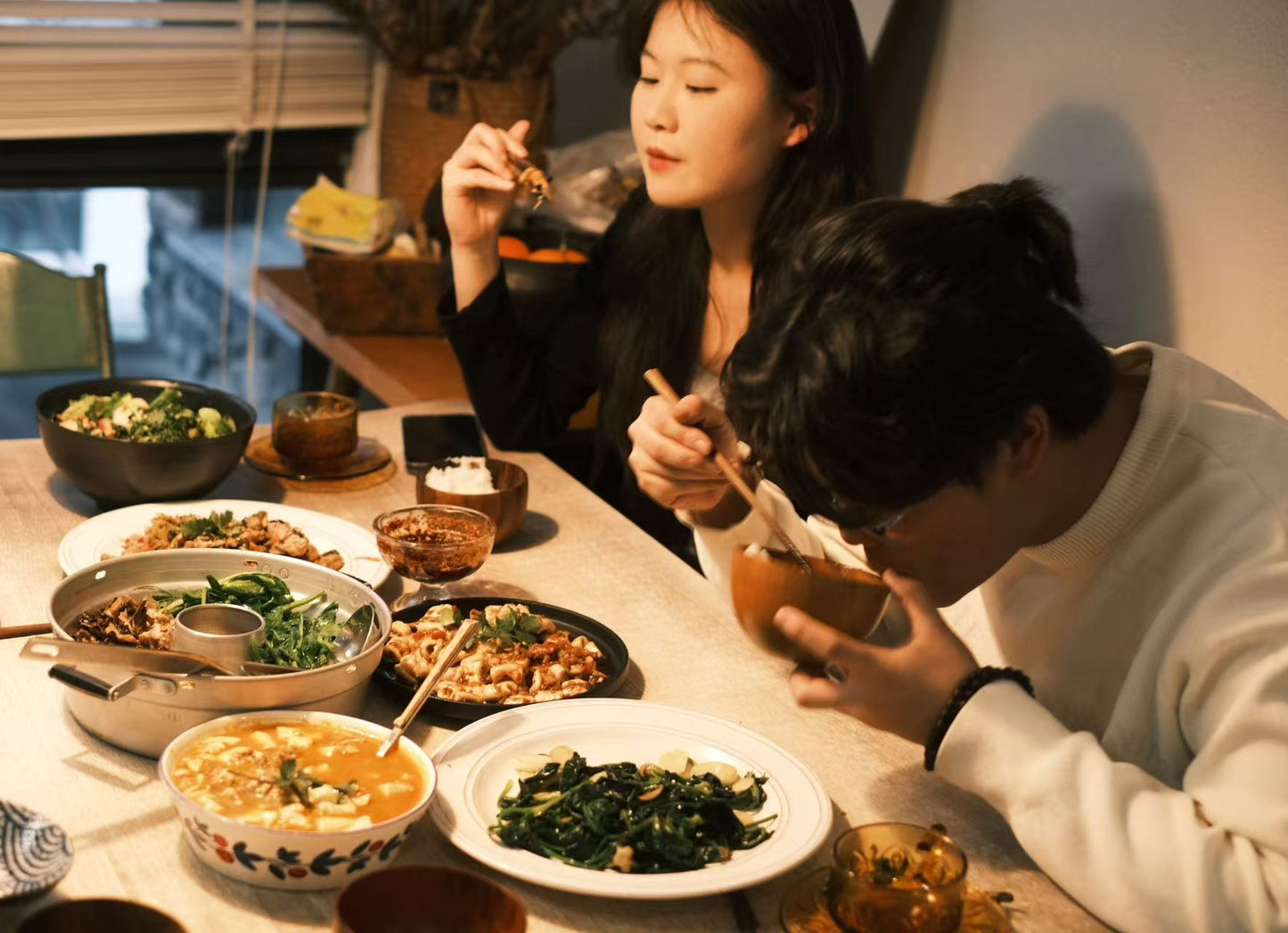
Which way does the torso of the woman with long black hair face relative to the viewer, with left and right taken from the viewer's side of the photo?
facing the viewer and to the left of the viewer

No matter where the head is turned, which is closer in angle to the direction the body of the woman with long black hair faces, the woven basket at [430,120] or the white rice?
the white rice

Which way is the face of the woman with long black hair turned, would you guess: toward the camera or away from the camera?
toward the camera

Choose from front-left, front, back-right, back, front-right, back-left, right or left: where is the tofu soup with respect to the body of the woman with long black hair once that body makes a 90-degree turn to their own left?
front-right

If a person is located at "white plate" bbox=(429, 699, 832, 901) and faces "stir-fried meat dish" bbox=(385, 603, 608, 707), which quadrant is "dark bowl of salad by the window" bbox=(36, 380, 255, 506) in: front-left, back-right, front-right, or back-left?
front-left

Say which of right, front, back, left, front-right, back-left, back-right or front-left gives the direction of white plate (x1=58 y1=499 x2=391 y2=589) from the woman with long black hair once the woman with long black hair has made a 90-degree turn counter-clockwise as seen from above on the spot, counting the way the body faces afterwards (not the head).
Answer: right

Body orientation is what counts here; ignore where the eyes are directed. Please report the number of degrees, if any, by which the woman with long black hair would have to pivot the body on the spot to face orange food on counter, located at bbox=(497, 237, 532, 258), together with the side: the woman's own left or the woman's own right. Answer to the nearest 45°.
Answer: approximately 90° to the woman's own right

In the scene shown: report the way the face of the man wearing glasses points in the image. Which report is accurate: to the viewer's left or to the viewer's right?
to the viewer's left
